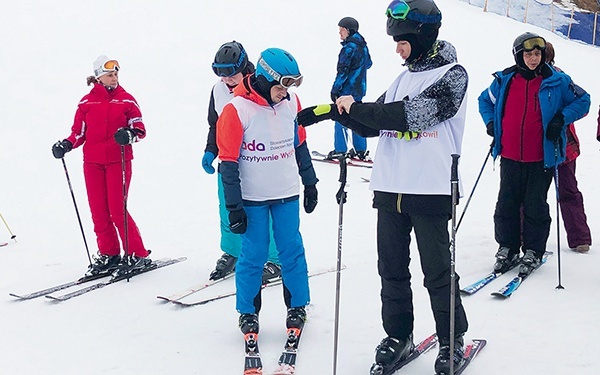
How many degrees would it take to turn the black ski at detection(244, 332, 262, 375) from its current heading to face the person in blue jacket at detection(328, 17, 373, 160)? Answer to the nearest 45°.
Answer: approximately 180°

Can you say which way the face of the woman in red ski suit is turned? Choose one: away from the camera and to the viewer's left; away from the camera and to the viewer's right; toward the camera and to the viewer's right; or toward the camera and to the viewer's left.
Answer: toward the camera and to the viewer's right

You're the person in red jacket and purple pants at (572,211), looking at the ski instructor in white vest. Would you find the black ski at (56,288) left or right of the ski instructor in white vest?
right

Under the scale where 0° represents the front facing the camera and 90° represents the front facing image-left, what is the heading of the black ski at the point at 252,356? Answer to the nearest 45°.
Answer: approximately 0°

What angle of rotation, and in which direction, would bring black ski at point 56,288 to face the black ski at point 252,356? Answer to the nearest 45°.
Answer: approximately 90° to its left

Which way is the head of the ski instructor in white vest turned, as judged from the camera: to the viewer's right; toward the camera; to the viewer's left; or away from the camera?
to the viewer's left

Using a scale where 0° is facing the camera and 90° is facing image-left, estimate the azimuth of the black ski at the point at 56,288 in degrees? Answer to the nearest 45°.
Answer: approximately 45°

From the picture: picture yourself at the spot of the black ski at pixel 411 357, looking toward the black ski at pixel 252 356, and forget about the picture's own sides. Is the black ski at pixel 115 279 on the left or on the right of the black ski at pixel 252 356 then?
right

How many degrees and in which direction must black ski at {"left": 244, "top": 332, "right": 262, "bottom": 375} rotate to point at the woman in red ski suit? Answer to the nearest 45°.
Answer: approximately 135° to its right
